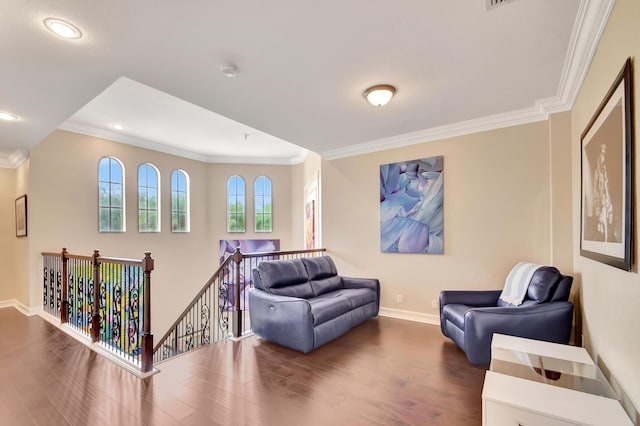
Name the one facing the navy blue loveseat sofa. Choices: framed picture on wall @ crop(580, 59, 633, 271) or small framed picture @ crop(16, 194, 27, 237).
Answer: the framed picture on wall

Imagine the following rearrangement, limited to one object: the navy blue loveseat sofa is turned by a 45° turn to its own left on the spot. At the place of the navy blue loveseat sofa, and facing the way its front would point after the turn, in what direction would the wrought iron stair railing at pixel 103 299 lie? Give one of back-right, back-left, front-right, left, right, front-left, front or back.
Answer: back

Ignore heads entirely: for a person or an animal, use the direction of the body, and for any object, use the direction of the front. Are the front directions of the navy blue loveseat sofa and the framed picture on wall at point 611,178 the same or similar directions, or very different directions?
very different directions

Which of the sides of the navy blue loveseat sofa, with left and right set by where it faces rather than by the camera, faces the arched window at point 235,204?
back

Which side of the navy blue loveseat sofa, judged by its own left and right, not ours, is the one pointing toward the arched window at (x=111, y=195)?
back

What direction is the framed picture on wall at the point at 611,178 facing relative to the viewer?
to the viewer's left

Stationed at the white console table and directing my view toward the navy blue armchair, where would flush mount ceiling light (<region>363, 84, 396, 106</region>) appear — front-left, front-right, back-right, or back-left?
front-left

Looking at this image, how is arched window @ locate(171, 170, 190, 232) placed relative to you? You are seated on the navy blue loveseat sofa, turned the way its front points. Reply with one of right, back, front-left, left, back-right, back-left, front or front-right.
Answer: back

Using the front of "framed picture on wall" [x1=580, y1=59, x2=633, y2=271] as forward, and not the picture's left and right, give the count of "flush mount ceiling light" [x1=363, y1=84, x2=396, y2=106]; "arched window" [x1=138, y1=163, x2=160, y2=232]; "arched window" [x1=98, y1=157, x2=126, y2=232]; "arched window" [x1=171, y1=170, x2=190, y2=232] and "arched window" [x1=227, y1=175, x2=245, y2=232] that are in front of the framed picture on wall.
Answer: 5

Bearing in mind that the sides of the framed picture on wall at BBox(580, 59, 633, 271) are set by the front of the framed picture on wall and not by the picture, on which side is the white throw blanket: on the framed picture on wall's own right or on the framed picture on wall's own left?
on the framed picture on wall's own right

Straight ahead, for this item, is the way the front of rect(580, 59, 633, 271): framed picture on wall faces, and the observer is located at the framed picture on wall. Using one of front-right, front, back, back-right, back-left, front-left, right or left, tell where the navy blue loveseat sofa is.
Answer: front
